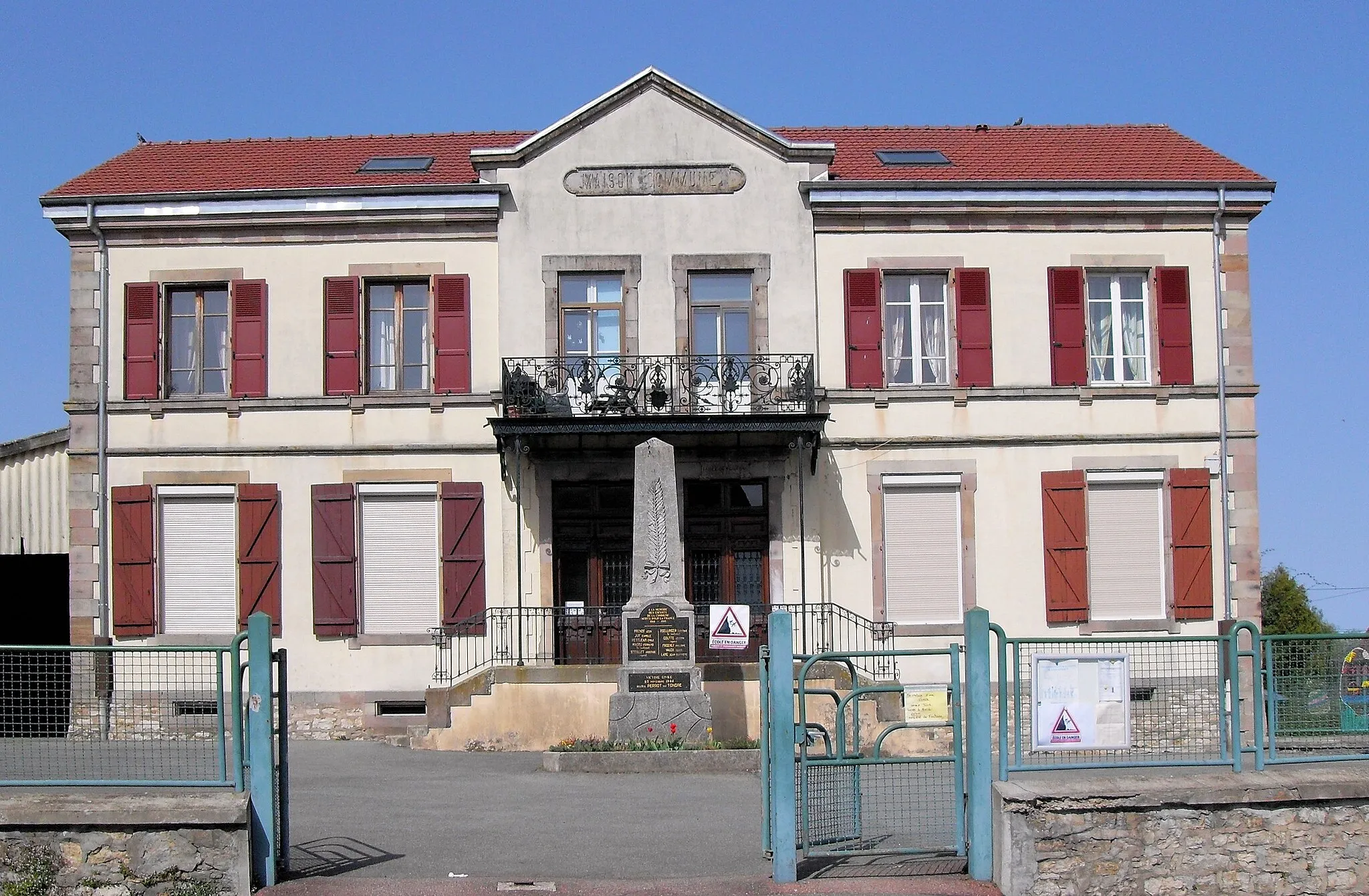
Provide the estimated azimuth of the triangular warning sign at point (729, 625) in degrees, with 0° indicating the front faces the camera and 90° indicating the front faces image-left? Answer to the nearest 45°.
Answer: approximately 0°

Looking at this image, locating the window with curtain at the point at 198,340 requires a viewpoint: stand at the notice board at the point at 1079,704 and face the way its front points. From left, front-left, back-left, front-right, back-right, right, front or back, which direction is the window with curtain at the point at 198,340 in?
back-right

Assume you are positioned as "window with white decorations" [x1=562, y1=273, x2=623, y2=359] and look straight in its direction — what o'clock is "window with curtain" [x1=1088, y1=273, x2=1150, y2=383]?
"window with curtain" [x1=1088, y1=273, x2=1150, y2=383] is roughly at 9 o'clock from "window with white decorations" [x1=562, y1=273, x2=623, y2=359].

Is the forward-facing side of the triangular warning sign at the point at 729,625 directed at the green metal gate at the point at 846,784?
yes

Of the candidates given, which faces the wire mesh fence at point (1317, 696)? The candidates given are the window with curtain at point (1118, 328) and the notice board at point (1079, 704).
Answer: the window with curtain
